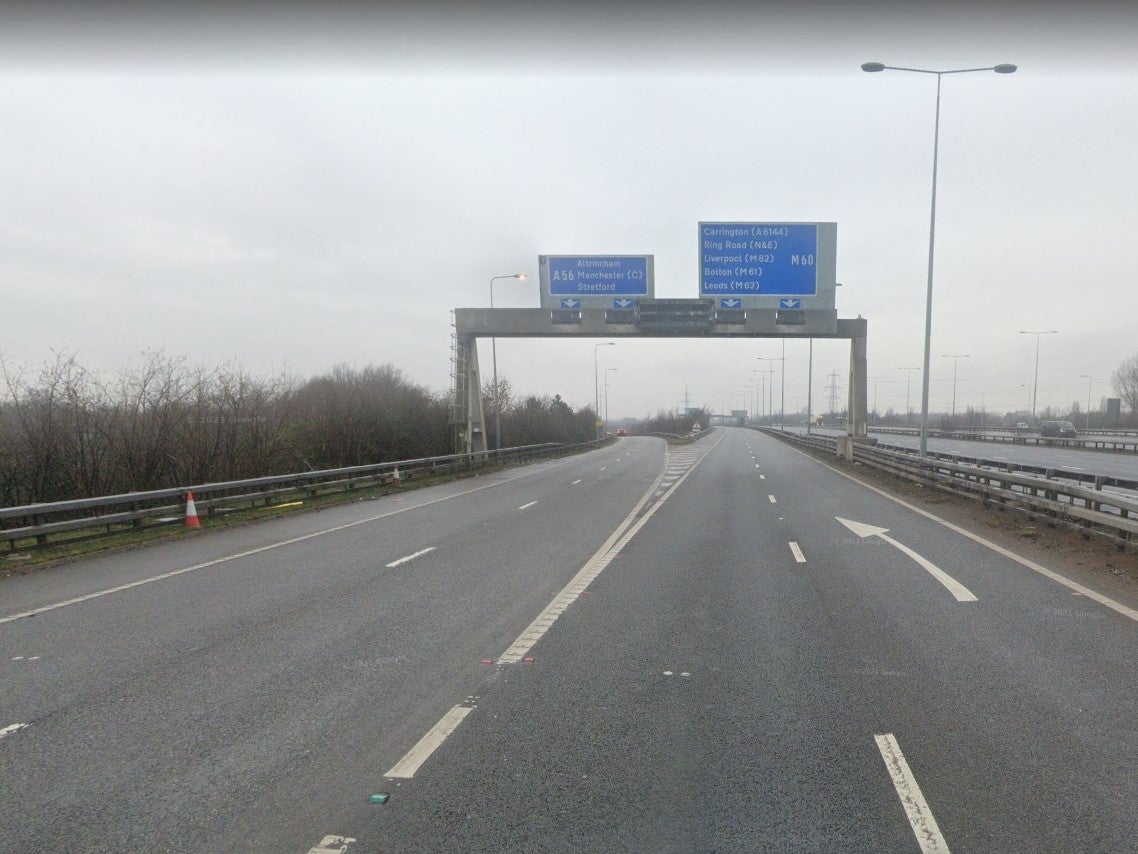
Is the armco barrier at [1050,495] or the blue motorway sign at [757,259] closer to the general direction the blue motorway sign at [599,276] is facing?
the armco barrier

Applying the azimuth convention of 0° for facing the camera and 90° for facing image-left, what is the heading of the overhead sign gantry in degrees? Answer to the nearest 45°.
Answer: approximately 0°

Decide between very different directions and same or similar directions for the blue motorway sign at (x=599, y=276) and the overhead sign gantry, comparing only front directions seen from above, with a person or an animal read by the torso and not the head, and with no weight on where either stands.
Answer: same or similar directions

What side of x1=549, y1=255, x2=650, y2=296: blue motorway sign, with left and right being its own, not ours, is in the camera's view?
front

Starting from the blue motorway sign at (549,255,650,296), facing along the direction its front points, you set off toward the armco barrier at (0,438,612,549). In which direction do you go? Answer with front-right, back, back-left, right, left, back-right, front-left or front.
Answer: front-right

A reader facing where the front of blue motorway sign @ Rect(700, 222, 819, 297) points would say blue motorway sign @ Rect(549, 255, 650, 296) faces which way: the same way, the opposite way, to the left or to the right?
the same way

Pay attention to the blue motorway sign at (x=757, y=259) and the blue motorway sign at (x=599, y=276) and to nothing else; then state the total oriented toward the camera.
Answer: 2

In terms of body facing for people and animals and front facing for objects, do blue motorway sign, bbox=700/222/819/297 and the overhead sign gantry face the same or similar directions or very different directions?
same or similar directions

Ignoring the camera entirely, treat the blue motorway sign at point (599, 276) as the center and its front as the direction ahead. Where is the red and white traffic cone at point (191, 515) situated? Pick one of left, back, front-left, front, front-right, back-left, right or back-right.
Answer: front-right

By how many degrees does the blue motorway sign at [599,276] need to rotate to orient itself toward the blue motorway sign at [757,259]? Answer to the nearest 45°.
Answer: approximately 90° to its left

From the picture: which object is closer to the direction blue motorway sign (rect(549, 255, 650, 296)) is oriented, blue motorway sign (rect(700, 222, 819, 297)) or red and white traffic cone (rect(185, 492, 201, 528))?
the red and white traffic cone

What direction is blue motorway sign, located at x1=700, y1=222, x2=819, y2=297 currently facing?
toward the camera
